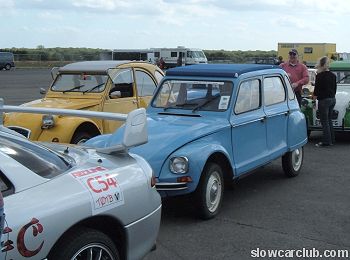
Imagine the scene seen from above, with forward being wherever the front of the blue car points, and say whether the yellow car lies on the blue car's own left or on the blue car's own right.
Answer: on the blue car's own right

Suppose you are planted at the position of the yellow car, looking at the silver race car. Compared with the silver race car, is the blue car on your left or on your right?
left

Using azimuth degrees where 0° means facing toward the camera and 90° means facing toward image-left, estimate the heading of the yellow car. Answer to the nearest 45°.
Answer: approximately 45°

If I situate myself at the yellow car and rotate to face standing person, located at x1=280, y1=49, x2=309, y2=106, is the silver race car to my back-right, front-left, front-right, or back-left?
back-right

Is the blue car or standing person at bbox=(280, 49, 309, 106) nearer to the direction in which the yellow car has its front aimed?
the blue car

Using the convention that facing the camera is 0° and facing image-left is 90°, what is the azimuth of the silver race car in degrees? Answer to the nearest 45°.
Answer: approximately 45°

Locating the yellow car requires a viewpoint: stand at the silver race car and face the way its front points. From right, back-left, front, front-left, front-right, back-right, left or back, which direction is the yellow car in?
back-right

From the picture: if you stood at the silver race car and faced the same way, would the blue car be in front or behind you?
behind

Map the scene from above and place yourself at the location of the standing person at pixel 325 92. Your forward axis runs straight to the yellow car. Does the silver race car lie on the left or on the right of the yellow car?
left

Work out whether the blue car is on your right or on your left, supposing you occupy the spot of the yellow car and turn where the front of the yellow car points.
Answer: on your left
